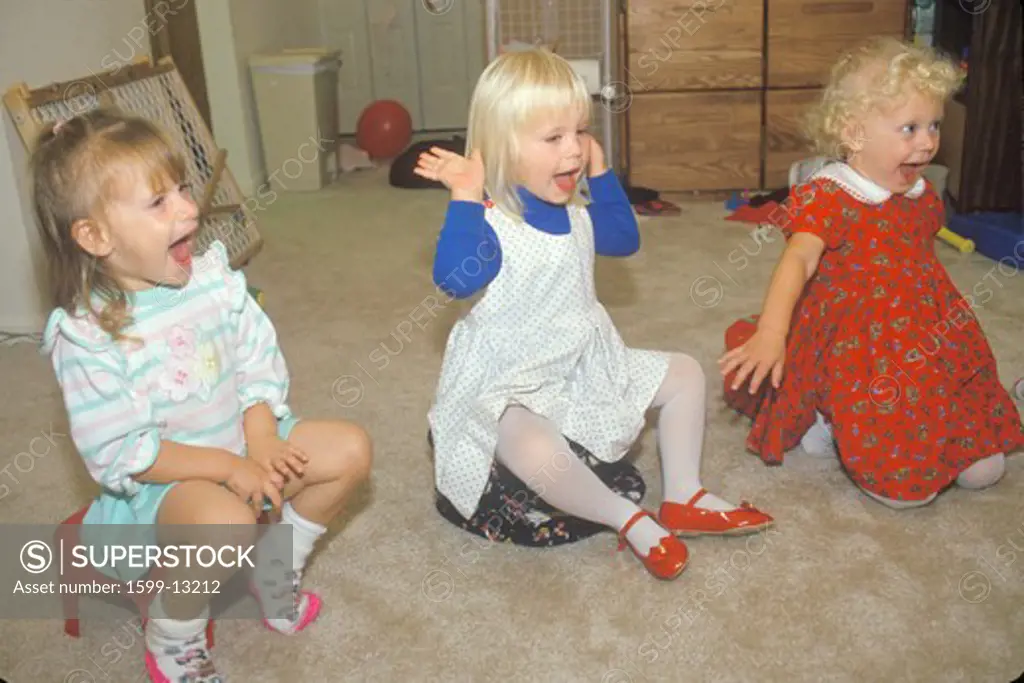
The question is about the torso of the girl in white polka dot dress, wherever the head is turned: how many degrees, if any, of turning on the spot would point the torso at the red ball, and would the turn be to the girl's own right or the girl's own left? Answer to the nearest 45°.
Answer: approximately 135° to the girl's own left

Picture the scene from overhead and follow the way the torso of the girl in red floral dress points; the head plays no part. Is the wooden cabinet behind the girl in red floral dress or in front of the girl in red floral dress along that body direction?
behind

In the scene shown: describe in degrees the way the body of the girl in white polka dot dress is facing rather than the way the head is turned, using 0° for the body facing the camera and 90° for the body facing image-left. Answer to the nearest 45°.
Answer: approximately 315°

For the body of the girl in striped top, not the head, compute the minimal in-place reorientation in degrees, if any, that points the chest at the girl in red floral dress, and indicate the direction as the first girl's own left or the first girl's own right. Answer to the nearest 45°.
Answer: approximately 45° to the first girl's own left

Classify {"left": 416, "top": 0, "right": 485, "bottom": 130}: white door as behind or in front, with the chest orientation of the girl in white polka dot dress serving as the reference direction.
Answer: behind

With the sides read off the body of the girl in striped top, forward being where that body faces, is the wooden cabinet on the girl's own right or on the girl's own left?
on the girl's own left

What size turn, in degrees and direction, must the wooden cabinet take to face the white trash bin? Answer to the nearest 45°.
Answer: approximately 90° to its right
